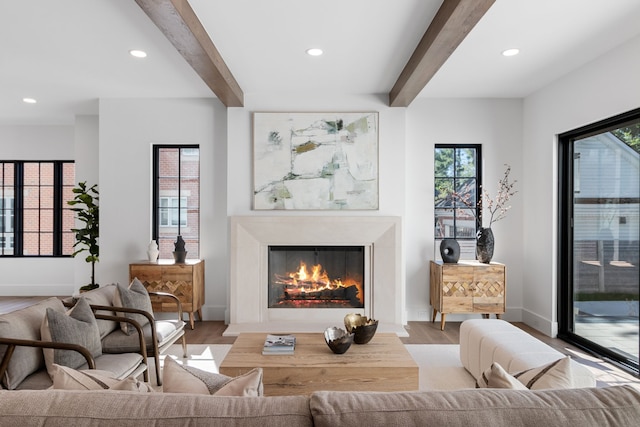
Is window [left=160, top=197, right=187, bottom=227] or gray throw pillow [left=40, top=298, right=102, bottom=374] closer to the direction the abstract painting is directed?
the gray throw pillow

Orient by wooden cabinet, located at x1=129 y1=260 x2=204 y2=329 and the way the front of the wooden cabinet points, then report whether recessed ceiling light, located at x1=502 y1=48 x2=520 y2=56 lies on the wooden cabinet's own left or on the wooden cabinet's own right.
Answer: on the wooden cabinet's own left

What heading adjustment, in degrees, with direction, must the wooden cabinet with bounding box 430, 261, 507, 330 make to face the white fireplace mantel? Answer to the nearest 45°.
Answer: approximately 90° to its right

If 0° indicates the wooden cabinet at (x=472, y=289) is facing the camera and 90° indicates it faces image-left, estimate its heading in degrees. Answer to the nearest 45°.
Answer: approximately 0°

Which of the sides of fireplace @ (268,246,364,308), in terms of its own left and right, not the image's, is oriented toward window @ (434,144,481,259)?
left

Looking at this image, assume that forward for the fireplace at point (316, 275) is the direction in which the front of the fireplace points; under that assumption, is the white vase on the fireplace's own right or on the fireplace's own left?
on the fireplace's own right
